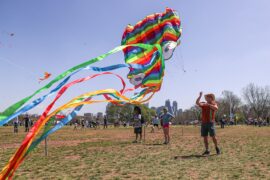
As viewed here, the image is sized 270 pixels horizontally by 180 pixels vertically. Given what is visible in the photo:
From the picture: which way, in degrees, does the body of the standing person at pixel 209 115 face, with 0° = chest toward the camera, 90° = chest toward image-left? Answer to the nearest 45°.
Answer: approximately 45°
